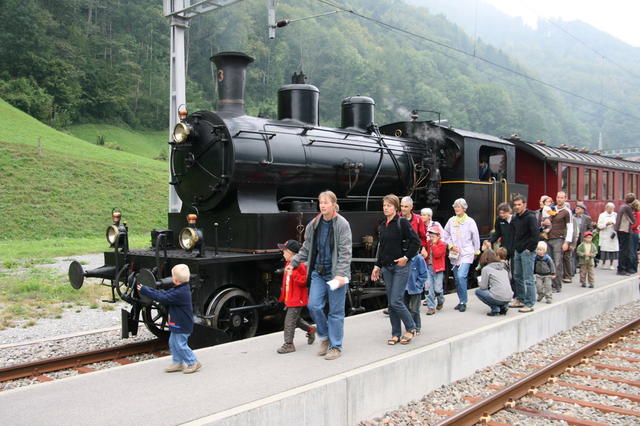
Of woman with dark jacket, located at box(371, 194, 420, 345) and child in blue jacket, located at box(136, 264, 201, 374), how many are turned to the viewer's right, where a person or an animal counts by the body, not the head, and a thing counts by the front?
0

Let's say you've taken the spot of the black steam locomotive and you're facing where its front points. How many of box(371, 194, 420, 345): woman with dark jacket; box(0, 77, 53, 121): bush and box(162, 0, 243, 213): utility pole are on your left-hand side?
1

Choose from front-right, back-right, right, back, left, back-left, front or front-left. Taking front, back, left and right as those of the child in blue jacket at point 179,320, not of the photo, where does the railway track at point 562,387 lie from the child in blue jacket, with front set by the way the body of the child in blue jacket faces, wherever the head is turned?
back

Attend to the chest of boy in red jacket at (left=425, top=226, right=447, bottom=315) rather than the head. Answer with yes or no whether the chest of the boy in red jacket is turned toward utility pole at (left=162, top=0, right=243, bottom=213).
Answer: no

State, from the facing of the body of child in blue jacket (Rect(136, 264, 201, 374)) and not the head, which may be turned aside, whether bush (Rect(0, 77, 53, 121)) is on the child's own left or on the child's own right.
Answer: on the child's own right

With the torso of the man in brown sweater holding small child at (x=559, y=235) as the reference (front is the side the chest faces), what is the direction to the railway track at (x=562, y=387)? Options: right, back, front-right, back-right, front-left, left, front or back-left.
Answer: front-left

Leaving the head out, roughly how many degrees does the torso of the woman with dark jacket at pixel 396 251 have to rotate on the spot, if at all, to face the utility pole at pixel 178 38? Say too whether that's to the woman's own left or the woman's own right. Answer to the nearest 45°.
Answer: approximately 90° to the woman's own right

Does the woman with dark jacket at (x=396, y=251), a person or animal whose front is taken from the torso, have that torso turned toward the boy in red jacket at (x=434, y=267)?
no

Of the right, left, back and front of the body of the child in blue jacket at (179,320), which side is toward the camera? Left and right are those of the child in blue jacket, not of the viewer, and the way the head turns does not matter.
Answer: left

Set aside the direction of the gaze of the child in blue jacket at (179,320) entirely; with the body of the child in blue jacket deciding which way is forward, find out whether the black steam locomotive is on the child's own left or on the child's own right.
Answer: on the child's own right

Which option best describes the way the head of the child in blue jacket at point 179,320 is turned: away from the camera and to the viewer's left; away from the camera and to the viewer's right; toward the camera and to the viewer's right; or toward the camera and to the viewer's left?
away from the camera and to the viewer's left

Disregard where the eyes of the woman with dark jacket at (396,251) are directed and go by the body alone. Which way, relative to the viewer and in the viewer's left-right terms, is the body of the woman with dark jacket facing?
facing the viewer and to the left of the viewer

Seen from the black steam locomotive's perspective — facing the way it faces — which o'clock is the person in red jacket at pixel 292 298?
The person in red jacket is roughly at 10 o'clock from the black steam locomotive.

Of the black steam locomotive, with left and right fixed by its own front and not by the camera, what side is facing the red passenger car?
back
